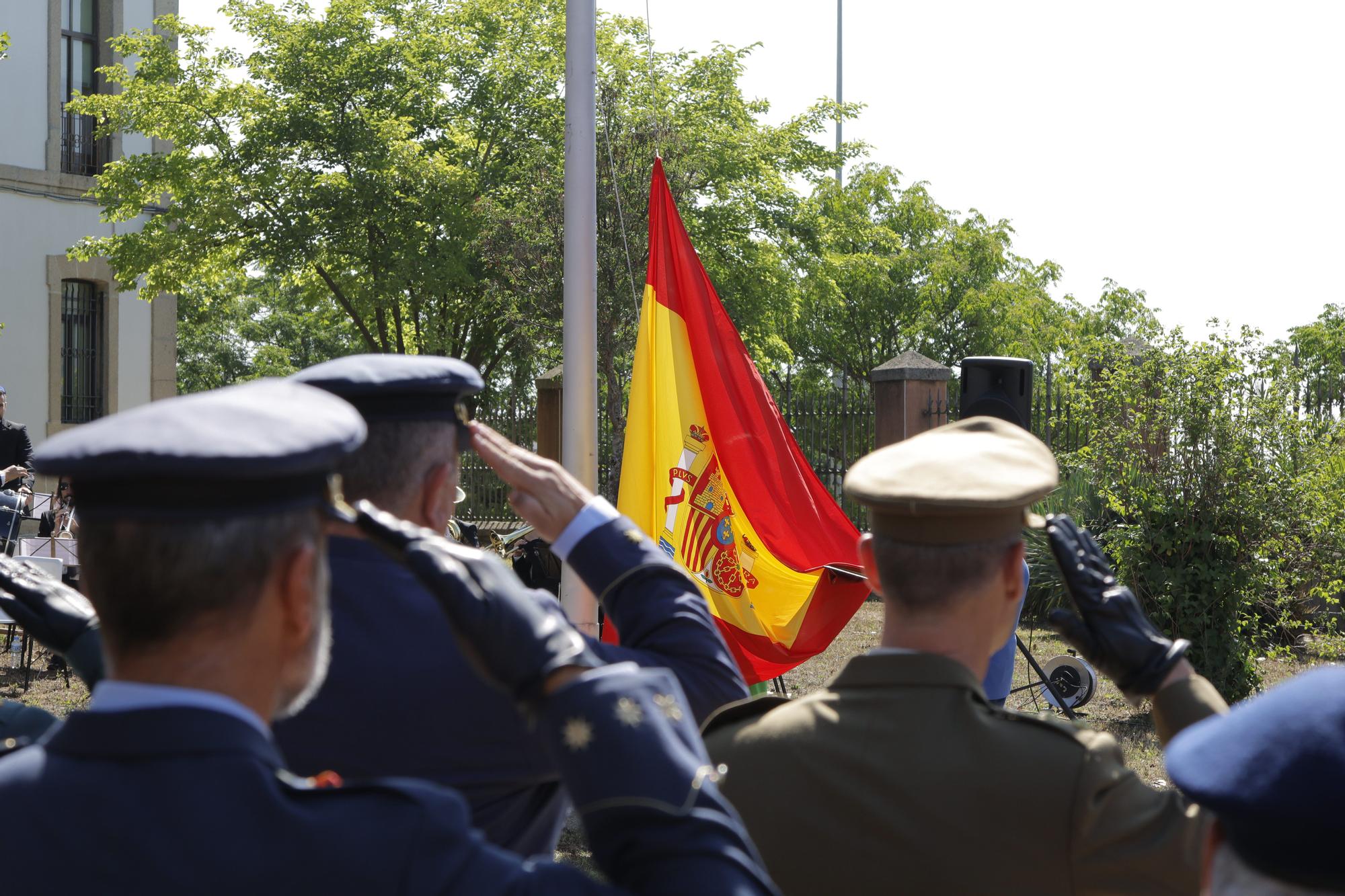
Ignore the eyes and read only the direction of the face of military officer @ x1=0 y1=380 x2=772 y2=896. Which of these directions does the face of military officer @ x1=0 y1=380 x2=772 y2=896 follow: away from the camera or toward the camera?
away from the camera

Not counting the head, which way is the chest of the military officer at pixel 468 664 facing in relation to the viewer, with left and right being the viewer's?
facing away from the viewer and to the right of the viewer

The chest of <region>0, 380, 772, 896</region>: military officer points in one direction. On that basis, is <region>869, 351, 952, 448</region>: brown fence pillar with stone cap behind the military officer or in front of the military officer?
in front

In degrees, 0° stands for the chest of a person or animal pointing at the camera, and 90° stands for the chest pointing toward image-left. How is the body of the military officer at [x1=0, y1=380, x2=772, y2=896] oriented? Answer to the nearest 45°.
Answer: approximately 225°

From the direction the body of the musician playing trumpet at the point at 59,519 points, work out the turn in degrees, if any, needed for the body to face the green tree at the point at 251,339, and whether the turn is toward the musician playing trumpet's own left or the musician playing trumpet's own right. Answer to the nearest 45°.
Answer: approximately 135° to the musician playing trumpet's own left

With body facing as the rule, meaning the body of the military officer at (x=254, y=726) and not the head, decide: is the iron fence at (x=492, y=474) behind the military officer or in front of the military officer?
in front

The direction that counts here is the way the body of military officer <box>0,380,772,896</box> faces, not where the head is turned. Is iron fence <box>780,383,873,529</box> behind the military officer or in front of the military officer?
in front

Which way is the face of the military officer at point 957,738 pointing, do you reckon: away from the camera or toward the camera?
away from the camera

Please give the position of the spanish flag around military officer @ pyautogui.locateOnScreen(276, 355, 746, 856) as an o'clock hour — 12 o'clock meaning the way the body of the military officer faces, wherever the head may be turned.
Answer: The spanish flag is roughly at 11 o'clock from the military officer.

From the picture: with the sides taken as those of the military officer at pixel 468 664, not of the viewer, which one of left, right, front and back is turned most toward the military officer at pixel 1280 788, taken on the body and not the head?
right

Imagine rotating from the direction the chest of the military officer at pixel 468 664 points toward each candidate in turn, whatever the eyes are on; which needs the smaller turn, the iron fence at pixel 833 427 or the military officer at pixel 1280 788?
the iron fence

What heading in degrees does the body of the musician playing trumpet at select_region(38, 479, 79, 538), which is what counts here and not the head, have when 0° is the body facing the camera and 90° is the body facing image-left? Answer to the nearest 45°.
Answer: approximately 315°

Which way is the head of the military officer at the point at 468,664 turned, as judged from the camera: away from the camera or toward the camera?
away from the camera

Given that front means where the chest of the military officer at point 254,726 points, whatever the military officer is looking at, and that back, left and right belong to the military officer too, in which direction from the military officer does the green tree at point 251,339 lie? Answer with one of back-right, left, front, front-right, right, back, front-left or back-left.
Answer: front-left
